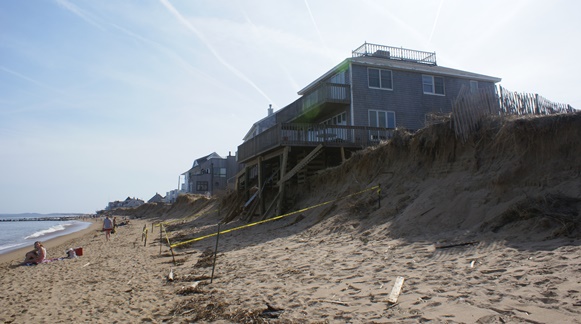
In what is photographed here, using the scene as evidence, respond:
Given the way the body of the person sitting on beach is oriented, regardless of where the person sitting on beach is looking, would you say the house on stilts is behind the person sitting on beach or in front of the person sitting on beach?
behind

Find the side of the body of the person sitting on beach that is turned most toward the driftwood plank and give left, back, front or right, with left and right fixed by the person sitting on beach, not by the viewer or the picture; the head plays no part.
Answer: left

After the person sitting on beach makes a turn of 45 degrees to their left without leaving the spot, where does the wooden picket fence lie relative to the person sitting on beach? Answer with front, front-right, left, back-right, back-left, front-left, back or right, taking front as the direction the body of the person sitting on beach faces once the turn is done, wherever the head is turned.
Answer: left

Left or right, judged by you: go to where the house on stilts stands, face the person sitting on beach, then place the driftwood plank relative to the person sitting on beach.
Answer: left
